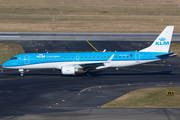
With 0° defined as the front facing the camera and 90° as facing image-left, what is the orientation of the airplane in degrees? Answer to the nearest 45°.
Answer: approximately 90°
